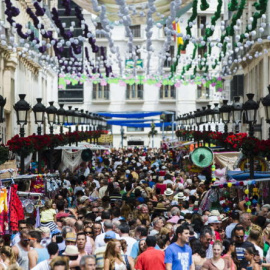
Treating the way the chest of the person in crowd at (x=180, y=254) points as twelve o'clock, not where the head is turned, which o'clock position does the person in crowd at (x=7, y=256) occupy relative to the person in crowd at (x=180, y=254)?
the person in crowd at (x=7, y=256) is roughly at 4 o'clock from the person in crowd at (x=180, y=254).

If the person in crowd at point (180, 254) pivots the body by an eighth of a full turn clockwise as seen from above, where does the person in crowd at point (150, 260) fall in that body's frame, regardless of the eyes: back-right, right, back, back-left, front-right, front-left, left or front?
right

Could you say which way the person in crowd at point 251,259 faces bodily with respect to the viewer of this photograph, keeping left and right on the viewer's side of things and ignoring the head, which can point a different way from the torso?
facing the viewer and to the left of the viewer

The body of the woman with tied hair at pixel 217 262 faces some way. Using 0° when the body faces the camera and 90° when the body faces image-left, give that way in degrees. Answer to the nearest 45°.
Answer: approximately 0°

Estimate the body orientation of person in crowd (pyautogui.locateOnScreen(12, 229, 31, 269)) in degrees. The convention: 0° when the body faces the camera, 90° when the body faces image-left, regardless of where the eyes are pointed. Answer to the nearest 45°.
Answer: approximately 315°

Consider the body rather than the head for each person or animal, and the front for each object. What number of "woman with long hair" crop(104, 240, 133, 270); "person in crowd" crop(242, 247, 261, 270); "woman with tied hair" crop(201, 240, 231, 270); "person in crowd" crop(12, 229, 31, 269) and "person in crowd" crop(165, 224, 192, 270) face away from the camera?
0

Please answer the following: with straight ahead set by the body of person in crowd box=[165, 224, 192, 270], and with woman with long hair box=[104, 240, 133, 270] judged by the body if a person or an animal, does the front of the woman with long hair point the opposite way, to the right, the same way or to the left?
the same way

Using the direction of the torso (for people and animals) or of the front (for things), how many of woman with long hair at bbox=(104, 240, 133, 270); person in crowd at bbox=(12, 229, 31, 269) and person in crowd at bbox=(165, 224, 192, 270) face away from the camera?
0
